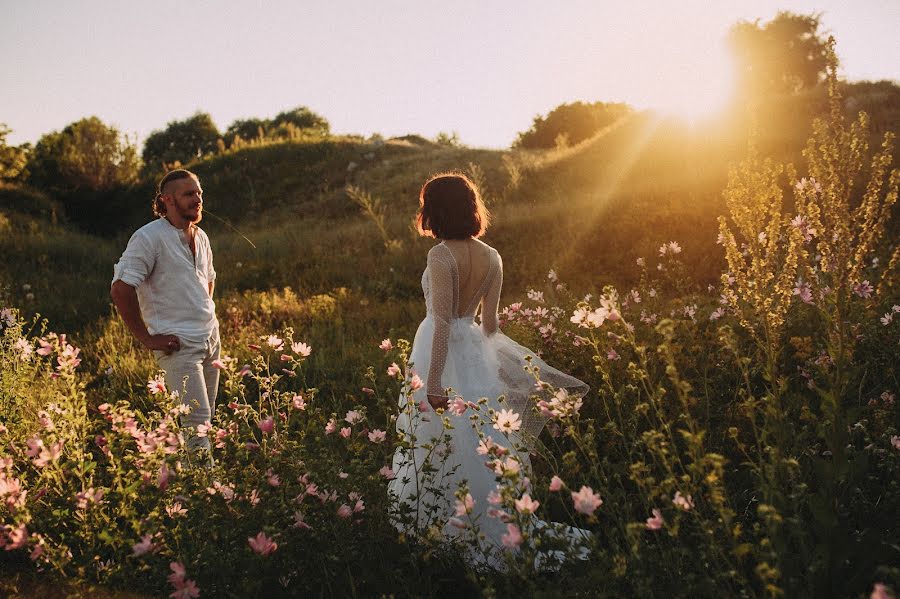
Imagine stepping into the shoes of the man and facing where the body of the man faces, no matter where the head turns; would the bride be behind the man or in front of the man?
in front

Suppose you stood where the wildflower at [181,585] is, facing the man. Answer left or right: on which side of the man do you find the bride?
right

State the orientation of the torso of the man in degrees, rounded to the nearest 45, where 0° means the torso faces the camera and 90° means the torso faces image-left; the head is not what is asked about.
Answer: approximately 315°

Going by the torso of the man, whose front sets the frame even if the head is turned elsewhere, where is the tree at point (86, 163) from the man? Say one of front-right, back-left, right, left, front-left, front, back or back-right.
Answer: back-left

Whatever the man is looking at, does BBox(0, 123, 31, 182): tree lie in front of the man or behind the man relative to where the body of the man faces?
behind

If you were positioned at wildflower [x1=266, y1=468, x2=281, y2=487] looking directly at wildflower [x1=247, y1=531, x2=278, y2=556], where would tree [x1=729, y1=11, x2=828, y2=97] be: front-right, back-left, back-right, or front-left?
back-left

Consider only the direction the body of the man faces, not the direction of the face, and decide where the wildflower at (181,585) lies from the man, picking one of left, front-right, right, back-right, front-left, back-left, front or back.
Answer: front-right

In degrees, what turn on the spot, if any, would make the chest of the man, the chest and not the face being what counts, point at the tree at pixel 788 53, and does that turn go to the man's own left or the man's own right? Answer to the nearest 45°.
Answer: approximately 90° to the man's own left
